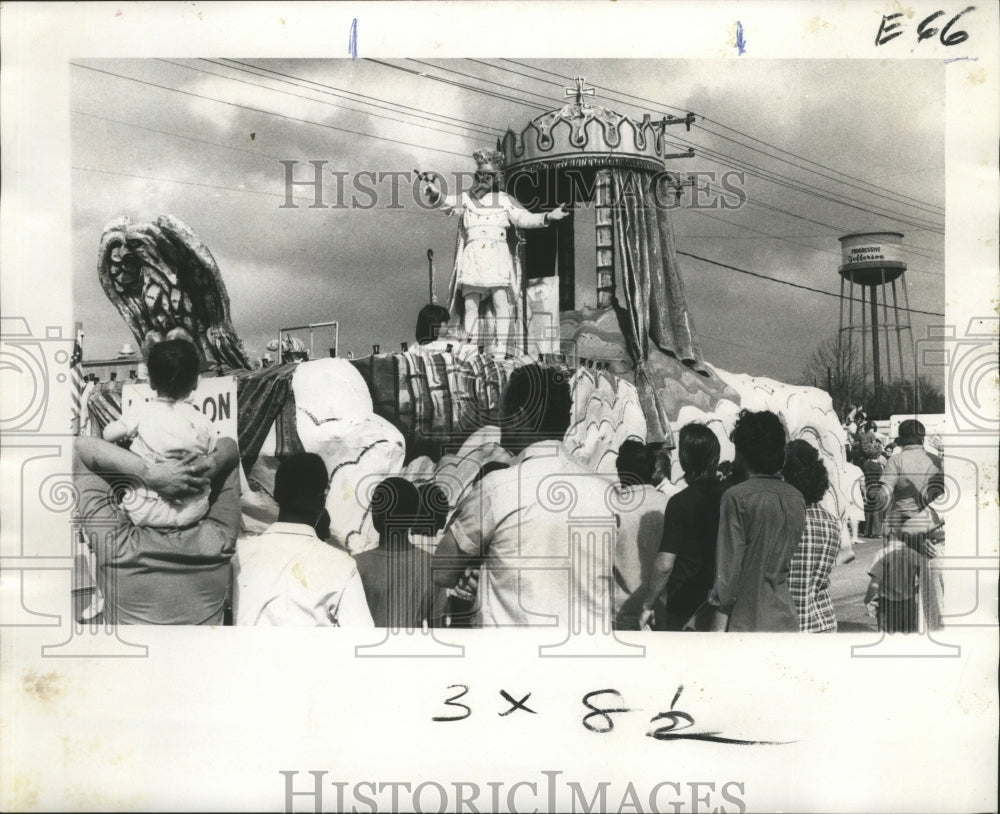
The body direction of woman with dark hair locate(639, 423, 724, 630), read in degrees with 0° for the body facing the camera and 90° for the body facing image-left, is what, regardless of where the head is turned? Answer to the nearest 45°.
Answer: approximately 135°

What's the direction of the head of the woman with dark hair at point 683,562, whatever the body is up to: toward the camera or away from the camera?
away from the camera

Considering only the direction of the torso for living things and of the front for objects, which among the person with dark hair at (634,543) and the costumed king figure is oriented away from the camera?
the person with dark hair

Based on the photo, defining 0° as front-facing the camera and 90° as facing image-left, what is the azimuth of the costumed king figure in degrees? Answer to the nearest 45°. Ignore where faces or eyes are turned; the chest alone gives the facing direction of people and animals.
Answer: approximately 0°

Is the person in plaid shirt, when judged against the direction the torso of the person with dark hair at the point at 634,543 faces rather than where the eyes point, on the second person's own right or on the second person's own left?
on the second person's own right

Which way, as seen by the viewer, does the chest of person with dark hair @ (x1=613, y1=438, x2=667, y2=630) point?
away from the camera

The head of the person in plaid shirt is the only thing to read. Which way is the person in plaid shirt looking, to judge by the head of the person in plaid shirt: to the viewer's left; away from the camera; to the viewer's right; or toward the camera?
away from the camera

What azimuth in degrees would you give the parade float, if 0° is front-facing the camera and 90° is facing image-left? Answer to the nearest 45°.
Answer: approximately 90°

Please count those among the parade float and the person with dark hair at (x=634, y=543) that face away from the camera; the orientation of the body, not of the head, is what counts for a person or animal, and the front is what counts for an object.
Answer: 1
